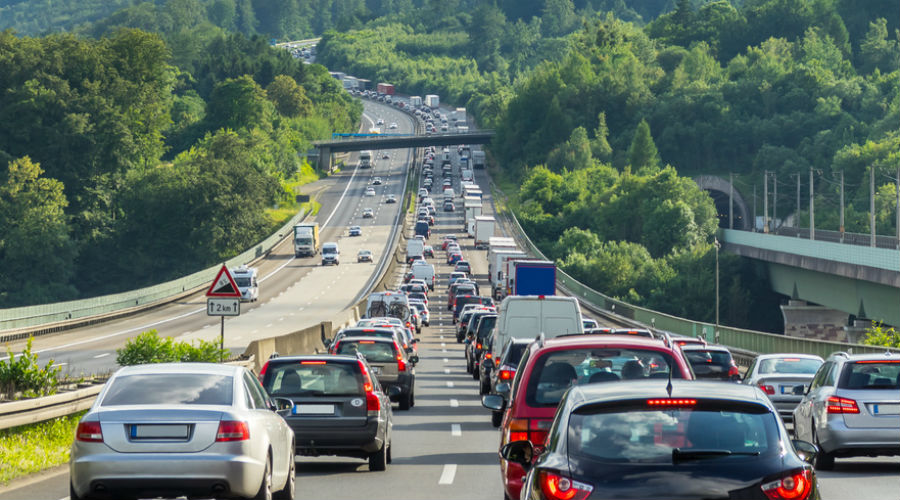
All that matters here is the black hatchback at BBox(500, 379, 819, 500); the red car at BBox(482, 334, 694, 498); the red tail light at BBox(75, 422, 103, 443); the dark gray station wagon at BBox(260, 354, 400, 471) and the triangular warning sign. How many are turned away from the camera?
3

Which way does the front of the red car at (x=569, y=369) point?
away from the camera

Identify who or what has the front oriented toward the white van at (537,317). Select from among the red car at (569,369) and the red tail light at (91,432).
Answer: the red car

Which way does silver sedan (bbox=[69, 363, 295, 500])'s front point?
away from the camera

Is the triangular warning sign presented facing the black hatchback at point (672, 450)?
yes

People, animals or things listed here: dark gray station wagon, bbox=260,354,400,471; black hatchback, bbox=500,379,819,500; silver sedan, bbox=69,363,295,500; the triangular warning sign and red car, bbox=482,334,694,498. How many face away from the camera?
4

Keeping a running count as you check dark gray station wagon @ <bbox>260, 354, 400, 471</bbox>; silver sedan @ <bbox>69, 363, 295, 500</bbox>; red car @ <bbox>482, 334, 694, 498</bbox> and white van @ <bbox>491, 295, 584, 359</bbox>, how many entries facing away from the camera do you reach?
4

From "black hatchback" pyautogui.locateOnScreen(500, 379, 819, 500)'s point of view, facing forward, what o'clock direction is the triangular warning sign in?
The triangular warning sign is roughly at 11 o'clock from the black hatchback.

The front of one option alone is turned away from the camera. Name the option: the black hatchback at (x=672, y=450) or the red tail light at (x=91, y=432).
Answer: the black hatchback

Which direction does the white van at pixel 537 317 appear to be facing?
away from the camera

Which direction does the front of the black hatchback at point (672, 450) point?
away from the camera

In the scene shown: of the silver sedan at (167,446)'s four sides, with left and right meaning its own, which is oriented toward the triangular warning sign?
front

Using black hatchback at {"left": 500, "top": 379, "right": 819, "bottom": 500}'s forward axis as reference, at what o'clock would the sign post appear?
The sign post is roughly at 11 o'clock from the black hatchback.

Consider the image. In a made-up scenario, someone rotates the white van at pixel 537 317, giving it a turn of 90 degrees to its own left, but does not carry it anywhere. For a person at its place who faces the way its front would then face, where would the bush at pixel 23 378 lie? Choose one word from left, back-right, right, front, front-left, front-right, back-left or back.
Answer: front-left

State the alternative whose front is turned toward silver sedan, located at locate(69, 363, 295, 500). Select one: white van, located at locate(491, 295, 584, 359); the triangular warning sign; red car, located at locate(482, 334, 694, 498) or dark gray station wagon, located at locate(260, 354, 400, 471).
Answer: the triangular warning sign

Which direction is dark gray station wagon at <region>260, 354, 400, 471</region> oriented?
away from the camera

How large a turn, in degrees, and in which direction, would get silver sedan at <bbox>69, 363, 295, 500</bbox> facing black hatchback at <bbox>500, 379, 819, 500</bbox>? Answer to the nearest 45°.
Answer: approximately 135° to its right
